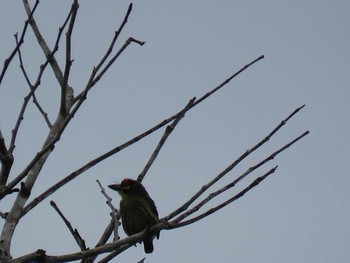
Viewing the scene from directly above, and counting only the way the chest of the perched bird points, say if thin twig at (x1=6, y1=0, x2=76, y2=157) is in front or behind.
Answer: in front

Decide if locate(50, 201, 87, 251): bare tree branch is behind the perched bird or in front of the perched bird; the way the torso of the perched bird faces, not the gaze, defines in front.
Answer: in front

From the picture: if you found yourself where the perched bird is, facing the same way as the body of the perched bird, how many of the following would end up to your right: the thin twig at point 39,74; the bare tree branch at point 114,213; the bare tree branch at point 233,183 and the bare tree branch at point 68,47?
3

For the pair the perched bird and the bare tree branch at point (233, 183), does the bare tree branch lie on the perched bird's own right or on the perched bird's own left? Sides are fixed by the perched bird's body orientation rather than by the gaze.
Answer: on the perched bird's own left

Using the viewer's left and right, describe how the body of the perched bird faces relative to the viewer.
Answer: facing the viewer and to the left of the viewer
